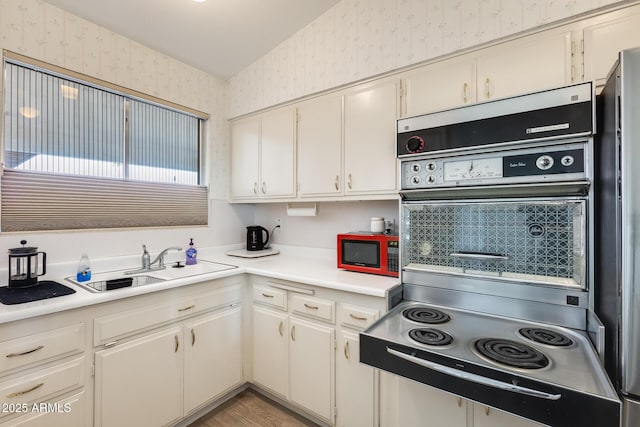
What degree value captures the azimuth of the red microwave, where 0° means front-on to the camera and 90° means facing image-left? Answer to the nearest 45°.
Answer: approximately 45°

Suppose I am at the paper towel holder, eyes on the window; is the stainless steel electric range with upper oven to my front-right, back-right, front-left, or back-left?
back-left

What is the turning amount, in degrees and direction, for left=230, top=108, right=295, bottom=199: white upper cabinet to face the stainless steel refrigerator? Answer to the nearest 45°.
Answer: approximately 90° to its left

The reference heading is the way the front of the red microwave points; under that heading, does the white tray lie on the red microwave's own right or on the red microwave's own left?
on the red microwave's own right

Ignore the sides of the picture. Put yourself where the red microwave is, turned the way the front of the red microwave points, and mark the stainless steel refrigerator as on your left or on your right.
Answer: on your left

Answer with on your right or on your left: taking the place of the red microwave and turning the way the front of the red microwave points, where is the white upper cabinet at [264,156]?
on your right

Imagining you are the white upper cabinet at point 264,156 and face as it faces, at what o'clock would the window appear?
The window is roughly at 1 o'clock from the white upper cabinet.

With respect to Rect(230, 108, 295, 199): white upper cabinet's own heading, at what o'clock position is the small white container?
The small white container is roughly at 9 o'clock from the white upper cabinet.

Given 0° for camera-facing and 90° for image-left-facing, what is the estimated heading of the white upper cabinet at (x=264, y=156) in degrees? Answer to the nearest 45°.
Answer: approximately 45°

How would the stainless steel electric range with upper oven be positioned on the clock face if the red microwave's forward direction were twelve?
The stainless steel electric range with upper oven is roughly at 9 o'clock from the red microwave.
